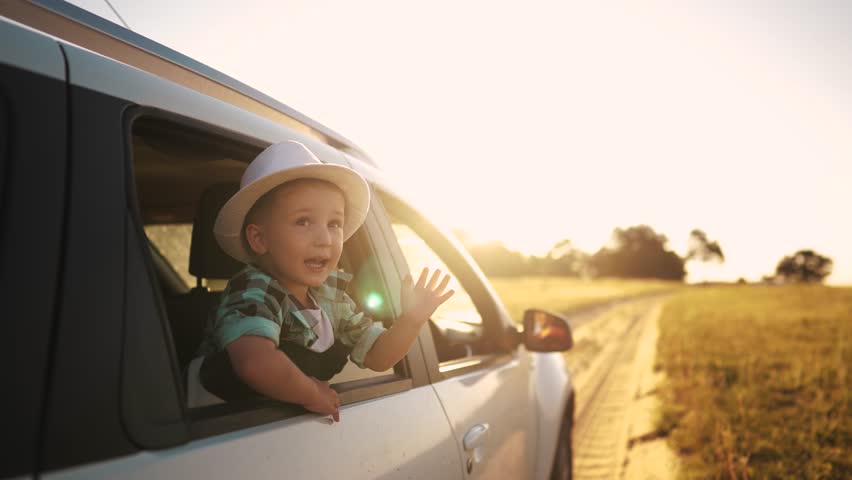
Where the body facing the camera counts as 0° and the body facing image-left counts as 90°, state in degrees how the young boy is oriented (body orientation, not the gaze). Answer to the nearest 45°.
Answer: approximately 315°

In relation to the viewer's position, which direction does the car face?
facing away from the viewer and to the right of the viewer
